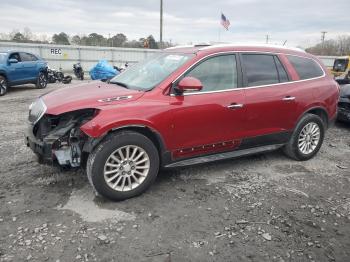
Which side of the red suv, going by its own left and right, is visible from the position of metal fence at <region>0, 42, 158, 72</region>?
right

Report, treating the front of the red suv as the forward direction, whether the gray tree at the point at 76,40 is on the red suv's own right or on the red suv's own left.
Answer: on the red suv's own right

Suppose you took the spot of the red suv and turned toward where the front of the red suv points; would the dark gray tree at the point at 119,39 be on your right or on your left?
on your right

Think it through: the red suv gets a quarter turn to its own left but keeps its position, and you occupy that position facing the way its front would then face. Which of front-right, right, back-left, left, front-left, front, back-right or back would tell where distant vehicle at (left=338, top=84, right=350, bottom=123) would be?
left

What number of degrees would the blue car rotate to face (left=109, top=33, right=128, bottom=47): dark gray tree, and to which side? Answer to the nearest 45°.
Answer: approximately 135° to its right

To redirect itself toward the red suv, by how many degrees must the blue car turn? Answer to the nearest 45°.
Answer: approximately 45° to its left

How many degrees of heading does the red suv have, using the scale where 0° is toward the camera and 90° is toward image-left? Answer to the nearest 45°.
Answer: approximately 45°

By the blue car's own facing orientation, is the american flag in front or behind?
behind

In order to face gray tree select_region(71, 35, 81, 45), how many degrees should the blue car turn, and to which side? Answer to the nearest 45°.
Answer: approximately 135° to its right

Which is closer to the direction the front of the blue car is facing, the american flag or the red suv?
the red suv

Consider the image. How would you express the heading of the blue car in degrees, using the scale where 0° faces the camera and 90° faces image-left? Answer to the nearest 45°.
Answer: approximately 45°

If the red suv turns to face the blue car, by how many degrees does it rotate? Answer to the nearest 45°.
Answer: approximately 90° to its right

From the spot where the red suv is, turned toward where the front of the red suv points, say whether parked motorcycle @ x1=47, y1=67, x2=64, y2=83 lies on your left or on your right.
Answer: on your right
